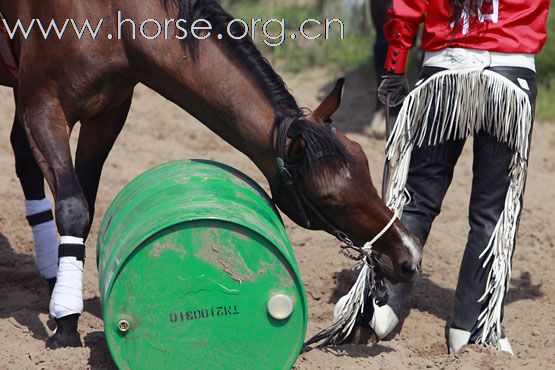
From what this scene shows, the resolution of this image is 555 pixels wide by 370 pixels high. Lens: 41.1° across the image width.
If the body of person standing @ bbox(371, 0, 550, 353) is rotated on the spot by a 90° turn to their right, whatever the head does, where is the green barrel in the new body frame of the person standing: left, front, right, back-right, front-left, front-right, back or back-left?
back-right

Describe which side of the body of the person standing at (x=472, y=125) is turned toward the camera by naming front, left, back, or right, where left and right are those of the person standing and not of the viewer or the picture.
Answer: back

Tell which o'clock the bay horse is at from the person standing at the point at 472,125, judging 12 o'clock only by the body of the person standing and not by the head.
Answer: The bay horse is roughly at 8 o'clock from the person standing.
